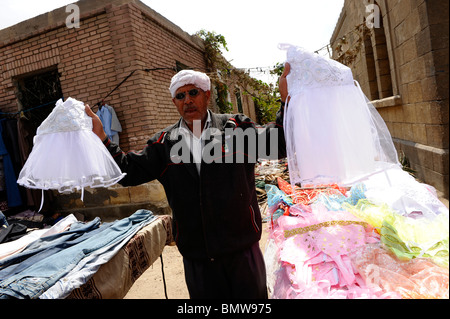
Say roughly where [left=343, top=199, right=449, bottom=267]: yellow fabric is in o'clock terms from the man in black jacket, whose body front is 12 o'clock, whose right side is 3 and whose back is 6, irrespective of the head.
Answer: The yellow fabric is roughly at 9 o'clock from the man in black jacket.

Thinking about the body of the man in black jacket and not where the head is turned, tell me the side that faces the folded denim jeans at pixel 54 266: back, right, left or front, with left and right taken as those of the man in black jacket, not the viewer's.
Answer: right

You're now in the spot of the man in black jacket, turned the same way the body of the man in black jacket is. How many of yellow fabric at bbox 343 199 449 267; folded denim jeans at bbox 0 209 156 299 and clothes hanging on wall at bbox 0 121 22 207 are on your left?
1

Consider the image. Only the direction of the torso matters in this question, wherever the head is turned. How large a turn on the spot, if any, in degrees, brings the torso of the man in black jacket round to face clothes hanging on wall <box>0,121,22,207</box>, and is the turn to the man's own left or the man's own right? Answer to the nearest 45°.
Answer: approximately 135° to the man's own right

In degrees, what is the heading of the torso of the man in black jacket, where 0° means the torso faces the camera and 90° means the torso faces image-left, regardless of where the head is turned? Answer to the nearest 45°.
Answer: approximately 0°

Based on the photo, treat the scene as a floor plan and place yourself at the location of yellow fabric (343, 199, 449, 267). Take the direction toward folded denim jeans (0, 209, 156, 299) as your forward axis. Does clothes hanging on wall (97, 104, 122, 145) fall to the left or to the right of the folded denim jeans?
right

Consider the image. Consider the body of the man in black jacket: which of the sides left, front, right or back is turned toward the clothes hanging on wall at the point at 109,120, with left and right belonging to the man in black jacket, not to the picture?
back
